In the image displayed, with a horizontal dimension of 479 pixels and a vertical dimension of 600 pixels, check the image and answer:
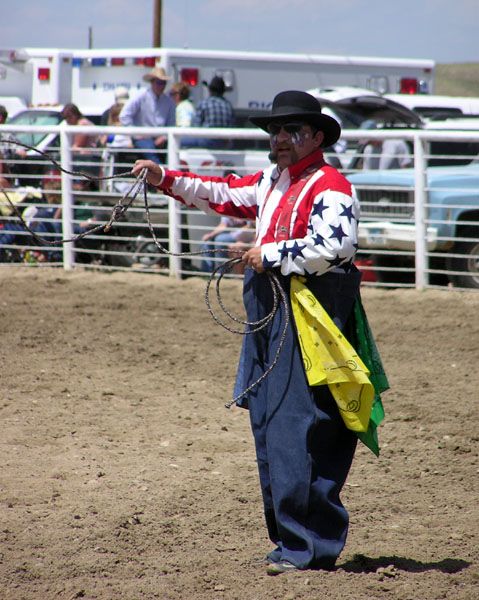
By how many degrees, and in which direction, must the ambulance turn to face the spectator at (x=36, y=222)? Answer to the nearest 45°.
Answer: approximately 45° to its left

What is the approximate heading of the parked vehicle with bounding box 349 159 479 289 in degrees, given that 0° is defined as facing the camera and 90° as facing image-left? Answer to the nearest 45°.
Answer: approximately 45°

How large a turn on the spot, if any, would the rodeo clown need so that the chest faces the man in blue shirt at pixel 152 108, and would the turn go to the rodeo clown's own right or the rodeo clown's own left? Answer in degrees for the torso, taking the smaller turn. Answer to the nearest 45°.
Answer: approximately 135° to the rodeo clown's own right

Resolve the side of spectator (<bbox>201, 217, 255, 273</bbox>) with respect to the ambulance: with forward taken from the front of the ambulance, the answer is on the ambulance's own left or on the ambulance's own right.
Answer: on the ambulance's own left

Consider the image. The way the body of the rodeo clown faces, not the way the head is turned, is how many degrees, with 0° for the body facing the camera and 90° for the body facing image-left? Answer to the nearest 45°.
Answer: approximately 45°

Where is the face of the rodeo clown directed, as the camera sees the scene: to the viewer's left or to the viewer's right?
to the viewer's left

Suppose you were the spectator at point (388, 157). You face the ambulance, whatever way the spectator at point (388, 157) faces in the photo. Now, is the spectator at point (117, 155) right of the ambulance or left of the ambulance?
left

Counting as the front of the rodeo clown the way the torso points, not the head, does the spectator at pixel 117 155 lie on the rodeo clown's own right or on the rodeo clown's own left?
on the rodeo clown's own right

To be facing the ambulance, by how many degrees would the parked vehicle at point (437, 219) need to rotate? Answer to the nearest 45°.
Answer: approximately 90° to its right

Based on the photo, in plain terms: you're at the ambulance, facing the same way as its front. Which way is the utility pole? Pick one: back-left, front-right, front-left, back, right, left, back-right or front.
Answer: back-right

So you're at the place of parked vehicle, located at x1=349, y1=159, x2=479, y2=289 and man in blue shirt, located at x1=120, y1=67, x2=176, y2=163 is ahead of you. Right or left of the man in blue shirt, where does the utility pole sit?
right
